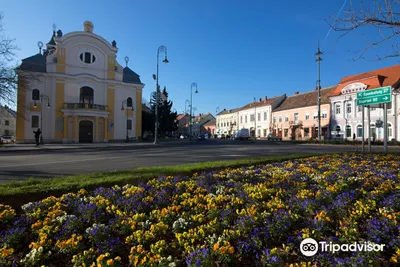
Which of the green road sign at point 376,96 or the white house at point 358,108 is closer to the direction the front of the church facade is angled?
the green road sign

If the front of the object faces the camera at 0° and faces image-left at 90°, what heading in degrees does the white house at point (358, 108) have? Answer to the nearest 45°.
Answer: approximately 45°

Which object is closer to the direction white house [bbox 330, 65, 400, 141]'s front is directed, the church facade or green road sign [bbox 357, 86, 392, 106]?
the church facade

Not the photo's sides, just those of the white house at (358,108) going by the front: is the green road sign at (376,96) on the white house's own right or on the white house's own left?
on the white house's own left

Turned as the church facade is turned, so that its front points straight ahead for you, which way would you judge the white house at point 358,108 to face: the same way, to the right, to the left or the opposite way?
to the right

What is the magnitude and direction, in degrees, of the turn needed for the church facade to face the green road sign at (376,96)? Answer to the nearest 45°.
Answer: approximately 45° to its left

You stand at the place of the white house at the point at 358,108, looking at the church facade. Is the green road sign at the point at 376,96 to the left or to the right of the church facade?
left

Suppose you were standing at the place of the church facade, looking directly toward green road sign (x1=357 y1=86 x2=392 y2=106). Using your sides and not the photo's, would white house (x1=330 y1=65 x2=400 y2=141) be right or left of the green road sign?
left
